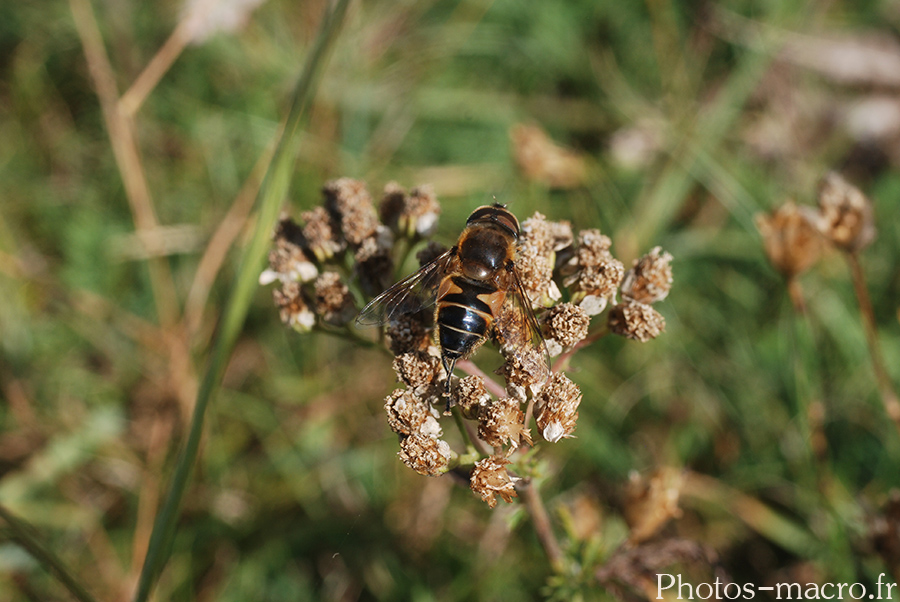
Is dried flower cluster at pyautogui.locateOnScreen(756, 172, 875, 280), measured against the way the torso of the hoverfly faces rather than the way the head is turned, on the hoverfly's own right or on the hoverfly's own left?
on the hoverfly's own right

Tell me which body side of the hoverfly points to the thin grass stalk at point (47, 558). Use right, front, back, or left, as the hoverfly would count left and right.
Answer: left

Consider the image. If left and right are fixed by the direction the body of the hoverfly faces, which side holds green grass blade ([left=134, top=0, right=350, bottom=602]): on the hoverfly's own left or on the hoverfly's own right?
on the hoverfly's own left

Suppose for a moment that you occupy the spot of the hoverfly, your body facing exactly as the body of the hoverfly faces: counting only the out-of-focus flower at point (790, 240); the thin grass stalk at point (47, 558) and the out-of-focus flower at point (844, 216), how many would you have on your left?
1

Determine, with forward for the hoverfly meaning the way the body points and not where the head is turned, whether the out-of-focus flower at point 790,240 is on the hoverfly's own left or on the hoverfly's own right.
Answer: on the hoverfly's own right

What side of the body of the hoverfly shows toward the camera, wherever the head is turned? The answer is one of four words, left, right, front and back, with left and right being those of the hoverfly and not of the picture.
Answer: back

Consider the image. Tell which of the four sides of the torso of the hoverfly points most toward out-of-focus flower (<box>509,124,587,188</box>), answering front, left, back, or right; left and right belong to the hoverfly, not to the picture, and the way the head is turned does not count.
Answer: front
